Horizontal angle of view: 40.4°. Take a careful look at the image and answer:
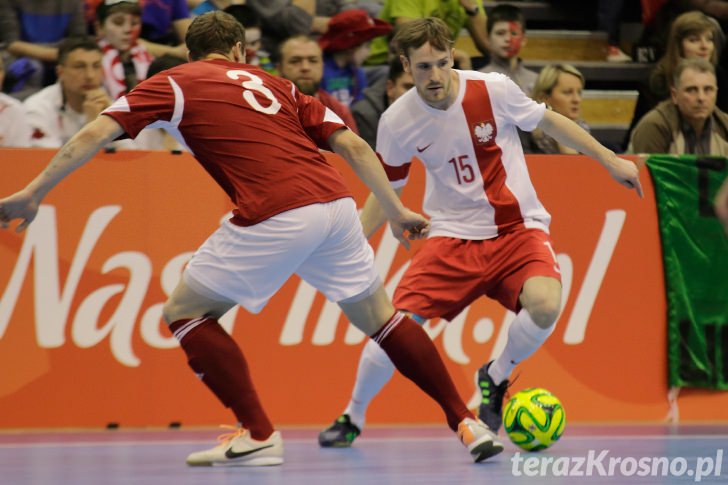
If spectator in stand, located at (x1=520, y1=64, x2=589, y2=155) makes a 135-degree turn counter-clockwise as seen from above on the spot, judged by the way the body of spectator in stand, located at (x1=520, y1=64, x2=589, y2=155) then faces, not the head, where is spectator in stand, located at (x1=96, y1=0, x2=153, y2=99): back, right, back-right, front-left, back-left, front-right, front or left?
left

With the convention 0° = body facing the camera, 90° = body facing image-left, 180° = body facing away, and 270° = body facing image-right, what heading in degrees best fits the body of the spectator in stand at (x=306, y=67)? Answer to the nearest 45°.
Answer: approximately 0°

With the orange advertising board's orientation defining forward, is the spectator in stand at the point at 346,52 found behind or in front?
behind

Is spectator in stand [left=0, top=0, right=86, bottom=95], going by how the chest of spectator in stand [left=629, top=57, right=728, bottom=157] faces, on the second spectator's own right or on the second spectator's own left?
on the second spectator's own right

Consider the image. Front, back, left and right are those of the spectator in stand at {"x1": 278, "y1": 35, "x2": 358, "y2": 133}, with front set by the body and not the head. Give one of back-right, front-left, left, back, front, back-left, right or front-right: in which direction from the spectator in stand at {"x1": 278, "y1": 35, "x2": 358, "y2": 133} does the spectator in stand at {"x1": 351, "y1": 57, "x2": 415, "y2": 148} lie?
left

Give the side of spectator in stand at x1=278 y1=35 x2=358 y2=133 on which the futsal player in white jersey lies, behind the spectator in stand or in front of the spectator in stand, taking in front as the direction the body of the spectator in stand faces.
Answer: in front

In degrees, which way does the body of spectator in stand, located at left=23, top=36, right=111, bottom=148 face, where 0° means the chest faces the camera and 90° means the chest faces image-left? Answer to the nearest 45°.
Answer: approximately 315°

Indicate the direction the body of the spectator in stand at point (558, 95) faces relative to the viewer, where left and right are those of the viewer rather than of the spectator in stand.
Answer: facing the viewer and to the right of the viewer

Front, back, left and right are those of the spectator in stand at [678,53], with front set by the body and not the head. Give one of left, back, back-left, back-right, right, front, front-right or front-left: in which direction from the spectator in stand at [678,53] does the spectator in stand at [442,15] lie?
back-right
